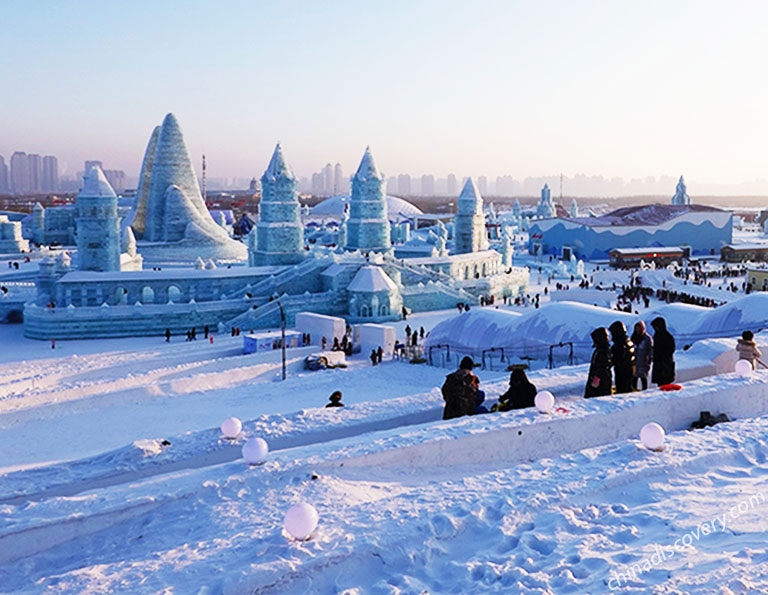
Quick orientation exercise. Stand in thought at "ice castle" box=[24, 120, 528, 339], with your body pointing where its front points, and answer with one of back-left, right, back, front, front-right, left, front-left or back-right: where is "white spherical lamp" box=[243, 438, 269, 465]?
front-right

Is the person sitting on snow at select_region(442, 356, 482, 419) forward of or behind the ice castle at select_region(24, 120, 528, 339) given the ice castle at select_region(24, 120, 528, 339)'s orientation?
forward

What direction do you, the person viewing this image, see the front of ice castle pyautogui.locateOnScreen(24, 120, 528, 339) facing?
facing the viewer and to the right of the viewer

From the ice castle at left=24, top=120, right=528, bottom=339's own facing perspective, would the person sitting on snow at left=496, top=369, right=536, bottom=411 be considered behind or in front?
in front

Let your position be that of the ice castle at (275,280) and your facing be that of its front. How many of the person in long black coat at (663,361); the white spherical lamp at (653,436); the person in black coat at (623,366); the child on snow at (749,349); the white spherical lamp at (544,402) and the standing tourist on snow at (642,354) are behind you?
0

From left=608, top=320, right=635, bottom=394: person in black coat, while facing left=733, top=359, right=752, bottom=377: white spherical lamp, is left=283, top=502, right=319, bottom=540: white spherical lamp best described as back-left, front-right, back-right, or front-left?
back-right

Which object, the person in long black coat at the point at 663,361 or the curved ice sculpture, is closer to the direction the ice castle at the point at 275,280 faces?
the person in long black coat

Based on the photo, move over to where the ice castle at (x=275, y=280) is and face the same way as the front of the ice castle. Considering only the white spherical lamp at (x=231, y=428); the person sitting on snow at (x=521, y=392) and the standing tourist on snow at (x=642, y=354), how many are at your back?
0

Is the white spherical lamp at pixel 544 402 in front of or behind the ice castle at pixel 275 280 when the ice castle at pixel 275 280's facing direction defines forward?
in front
